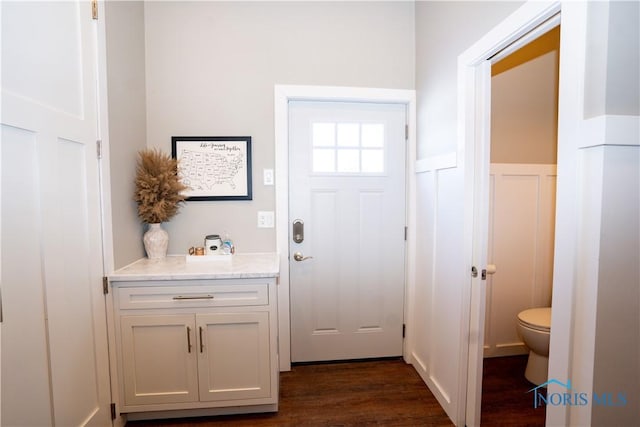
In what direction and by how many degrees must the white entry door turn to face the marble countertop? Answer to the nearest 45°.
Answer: approximately 45° to its right

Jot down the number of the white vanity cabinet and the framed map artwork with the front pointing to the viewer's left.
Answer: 0

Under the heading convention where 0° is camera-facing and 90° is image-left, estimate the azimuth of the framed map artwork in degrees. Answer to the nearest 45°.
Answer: approximately 0°

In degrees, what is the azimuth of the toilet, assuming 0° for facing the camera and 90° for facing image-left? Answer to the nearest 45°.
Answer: approximately 90°

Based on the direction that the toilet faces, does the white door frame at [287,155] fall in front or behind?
in front

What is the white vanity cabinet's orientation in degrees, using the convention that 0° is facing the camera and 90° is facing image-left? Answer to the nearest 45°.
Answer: approximately 0°

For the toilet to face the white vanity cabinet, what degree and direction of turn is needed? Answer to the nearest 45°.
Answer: approximately 45° to its left
